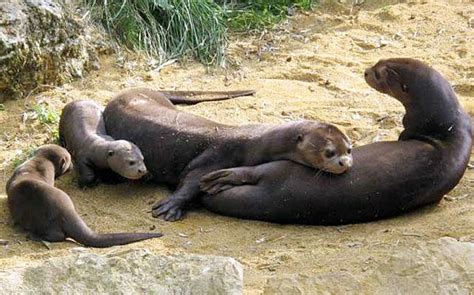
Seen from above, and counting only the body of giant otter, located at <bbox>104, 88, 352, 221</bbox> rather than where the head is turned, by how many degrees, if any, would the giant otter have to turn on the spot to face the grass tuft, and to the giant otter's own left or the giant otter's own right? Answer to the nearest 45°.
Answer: approximately 135° to the giant otter's own left

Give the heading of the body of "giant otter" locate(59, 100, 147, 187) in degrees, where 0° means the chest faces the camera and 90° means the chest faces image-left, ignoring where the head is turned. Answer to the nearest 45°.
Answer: approximately 315°

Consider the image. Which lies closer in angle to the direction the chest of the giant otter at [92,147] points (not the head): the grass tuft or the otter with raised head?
the otter with raised head

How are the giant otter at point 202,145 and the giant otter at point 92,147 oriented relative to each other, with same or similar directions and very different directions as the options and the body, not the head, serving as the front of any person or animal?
same or similar directions

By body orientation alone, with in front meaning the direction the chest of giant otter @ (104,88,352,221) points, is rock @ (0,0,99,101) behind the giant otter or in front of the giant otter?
behind

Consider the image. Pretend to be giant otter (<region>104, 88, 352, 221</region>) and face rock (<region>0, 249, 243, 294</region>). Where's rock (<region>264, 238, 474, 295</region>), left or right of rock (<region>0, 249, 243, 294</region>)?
left

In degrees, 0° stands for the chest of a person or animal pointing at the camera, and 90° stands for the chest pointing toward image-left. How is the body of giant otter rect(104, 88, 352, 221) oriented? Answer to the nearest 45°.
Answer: approximately 315°

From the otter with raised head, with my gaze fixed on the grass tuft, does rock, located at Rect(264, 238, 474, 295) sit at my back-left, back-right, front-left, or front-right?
back-left

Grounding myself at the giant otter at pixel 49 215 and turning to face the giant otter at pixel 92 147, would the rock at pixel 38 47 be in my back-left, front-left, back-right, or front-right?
front-left
